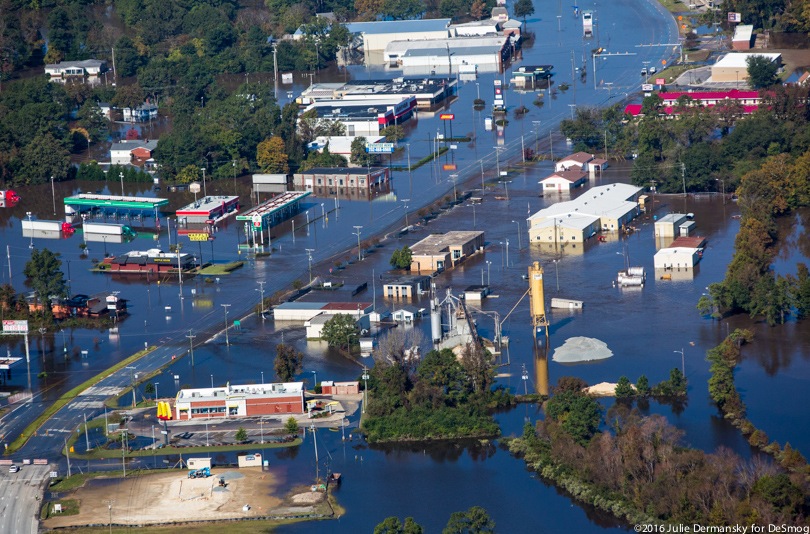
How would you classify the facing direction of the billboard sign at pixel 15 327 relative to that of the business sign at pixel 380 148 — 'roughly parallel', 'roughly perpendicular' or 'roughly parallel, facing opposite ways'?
roughly parallel

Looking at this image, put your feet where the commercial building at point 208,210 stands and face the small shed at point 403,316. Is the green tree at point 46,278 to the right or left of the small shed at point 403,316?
right

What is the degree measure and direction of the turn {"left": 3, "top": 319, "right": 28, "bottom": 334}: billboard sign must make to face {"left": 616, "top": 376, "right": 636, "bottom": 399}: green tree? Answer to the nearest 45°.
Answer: approximately 45° to its left

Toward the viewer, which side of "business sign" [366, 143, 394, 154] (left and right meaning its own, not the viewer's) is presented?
front

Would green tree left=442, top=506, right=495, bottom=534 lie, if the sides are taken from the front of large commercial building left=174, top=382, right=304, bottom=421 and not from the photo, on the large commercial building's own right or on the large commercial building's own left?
on the large commercial building's own left

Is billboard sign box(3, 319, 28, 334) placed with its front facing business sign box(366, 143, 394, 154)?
no

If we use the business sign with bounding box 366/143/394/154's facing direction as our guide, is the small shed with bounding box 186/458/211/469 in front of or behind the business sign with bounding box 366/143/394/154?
in front

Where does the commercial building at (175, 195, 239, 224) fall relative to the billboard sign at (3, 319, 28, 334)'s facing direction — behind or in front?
behind

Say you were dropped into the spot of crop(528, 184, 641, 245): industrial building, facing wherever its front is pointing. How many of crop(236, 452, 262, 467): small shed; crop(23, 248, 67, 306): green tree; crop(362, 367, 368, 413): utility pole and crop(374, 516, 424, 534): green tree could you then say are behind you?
0

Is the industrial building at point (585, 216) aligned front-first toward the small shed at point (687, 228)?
no
